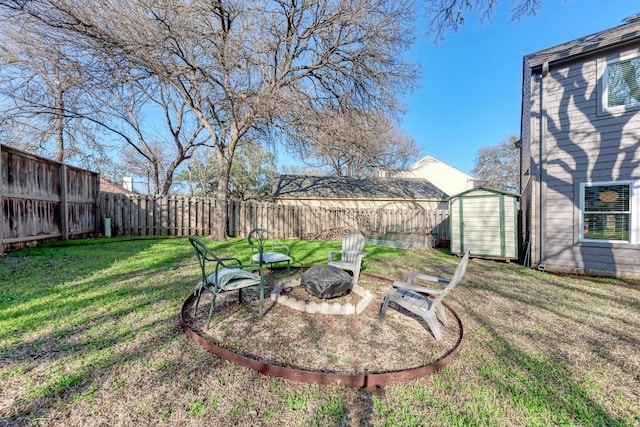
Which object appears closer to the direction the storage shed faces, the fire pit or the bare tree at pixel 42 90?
the fire pit

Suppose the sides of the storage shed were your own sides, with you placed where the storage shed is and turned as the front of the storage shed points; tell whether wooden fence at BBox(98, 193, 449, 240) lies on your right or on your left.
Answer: on your right

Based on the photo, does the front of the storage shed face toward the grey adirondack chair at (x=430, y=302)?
yes

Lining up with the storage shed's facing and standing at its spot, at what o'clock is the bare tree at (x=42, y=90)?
The bare tree is roughly at 2 o'clock from the storage shed.

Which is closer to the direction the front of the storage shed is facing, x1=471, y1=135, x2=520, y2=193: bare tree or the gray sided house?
the gray sided house

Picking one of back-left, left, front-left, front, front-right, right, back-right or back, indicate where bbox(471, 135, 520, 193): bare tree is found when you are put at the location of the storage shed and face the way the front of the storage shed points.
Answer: back

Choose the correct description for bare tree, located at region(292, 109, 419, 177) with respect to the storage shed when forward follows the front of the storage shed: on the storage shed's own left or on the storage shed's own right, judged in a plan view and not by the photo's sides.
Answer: on the storage shed's own right

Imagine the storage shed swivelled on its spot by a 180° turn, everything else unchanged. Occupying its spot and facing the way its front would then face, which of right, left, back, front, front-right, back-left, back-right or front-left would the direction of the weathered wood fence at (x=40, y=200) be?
back-left

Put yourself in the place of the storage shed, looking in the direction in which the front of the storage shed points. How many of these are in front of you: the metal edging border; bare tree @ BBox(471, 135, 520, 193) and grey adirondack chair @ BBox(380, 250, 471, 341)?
2

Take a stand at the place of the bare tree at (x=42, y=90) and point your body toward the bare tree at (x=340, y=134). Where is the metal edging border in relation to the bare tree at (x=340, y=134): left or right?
right

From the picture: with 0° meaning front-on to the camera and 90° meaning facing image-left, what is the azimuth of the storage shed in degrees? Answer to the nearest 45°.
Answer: approximately 0°

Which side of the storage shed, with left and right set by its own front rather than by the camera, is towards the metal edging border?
front
